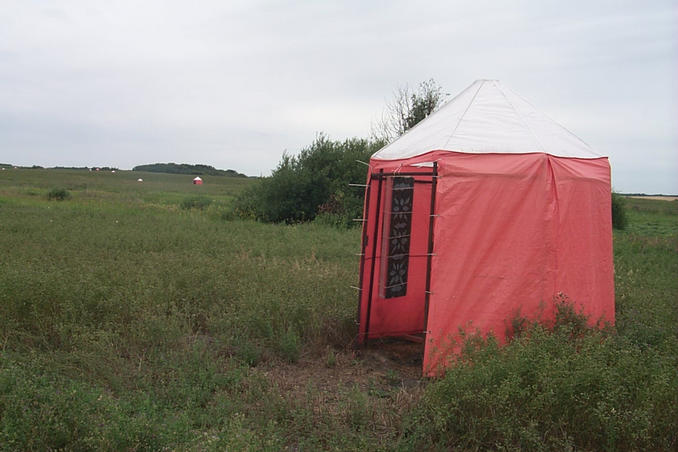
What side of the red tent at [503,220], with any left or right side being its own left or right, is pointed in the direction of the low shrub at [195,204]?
right

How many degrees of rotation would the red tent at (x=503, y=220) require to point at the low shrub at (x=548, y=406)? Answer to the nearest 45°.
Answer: approximately 45° to its left

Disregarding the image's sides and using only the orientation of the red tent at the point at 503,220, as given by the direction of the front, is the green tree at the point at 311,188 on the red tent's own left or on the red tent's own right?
on the red tent's own right

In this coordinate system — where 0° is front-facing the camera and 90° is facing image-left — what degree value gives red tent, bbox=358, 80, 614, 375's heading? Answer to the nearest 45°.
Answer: approximately 45°

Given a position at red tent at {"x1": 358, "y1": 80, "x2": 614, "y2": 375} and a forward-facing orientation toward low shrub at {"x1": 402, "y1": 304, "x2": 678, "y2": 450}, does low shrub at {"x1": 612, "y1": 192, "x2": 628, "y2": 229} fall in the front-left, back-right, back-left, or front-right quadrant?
back-left

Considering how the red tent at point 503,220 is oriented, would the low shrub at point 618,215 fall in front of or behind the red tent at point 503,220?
behind

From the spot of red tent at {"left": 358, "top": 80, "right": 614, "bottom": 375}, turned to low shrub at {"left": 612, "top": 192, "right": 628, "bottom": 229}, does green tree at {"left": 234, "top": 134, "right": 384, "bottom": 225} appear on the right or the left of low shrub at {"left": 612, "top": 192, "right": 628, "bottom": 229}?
left
